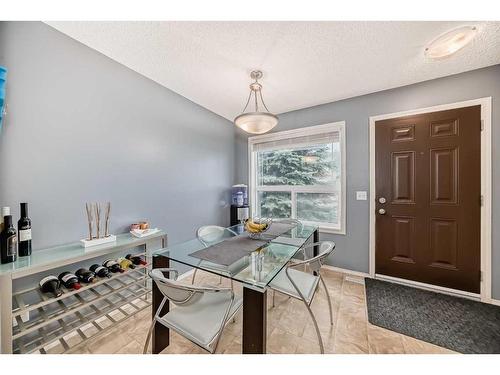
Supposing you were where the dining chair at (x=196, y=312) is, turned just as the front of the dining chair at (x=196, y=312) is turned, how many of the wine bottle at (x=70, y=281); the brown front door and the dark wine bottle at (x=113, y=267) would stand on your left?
2

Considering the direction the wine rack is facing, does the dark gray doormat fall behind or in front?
in front

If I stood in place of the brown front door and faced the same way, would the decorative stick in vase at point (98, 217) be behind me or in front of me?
in front

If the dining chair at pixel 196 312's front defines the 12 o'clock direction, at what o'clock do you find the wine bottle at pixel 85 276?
The wine bottle is roughly at 9 o'clock from the dining chair.

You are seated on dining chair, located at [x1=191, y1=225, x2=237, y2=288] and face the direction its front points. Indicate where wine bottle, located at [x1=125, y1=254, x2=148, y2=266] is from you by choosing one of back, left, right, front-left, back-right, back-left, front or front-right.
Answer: back-right

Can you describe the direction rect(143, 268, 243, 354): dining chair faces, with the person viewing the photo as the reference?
facing away from the viewer and to the right of the viewer

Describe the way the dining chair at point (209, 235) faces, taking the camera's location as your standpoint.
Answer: facing the viewer and to the right of the viewer

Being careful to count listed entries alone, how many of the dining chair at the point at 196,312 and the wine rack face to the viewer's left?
0

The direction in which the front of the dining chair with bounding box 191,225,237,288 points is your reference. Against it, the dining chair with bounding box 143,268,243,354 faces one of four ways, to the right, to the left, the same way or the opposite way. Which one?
to the left

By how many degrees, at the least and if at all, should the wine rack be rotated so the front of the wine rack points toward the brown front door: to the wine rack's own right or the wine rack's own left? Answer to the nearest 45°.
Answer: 0° — it already faces it

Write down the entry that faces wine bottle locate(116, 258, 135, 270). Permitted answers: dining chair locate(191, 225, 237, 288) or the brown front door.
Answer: the brown front door

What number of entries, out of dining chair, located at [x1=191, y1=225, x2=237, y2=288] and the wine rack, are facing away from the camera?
0

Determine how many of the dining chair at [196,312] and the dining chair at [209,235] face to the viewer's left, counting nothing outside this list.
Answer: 0

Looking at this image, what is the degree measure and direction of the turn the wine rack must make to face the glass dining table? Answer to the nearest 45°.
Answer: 0° — it already faces it

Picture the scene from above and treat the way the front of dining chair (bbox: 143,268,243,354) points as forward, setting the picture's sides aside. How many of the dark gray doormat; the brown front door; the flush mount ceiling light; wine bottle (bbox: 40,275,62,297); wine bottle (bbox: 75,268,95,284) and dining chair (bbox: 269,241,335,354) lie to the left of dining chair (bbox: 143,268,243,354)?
2

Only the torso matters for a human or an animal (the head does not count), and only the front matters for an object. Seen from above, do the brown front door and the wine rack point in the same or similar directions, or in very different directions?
very different directions

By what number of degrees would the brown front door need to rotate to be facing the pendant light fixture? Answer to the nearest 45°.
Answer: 0° — it already faces it
